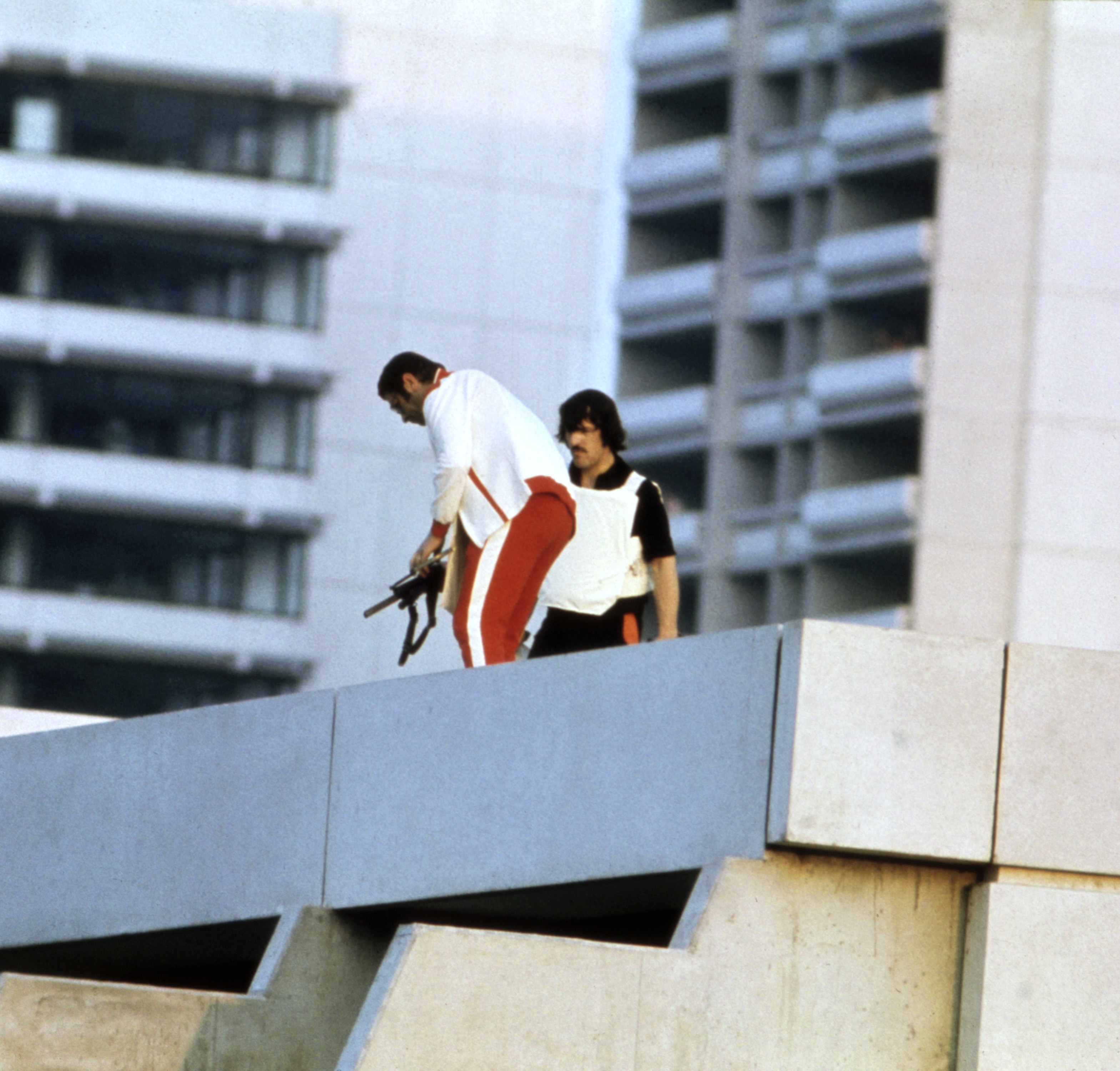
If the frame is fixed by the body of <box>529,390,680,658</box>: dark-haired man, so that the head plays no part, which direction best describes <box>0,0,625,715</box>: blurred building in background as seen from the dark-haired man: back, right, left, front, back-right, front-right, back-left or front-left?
back-right

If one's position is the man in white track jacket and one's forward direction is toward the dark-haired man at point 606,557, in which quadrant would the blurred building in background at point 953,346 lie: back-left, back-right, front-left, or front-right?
front-left

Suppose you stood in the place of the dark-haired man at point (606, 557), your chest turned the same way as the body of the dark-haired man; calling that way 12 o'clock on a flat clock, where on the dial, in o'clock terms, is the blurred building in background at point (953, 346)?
The blurred building in background is roughly at 5 o'clock from the dark-haired man.

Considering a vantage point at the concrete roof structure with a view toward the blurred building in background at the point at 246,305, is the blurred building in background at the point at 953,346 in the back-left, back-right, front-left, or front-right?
front-right

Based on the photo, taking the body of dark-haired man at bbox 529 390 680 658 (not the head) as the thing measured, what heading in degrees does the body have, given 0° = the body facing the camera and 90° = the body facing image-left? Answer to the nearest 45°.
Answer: approximately 45°

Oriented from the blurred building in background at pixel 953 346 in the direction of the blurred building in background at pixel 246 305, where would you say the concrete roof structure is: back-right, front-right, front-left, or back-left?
front-left

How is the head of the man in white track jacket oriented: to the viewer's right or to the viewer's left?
to the viewer's left

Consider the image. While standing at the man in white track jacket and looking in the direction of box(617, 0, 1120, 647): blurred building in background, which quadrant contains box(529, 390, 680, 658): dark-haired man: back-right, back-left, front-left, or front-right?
front-right
